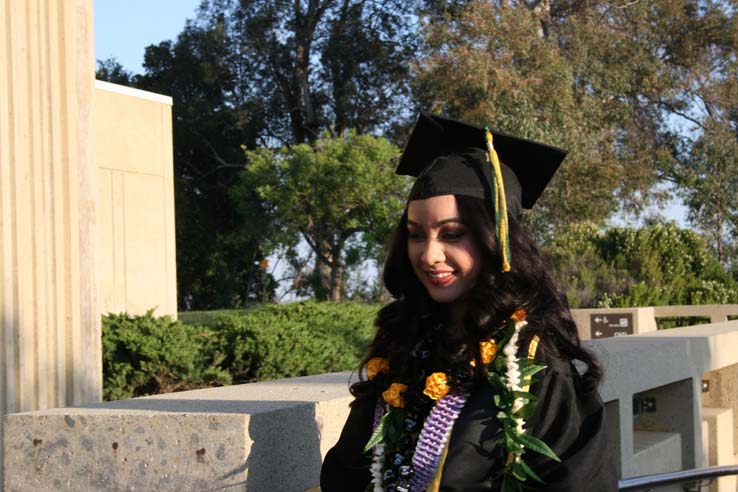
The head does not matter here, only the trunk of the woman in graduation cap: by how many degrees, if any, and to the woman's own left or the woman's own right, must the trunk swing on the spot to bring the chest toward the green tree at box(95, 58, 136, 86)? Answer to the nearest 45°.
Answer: approximately 135° to the woman's own right

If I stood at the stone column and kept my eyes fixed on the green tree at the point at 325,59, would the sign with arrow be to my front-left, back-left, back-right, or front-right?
front-right

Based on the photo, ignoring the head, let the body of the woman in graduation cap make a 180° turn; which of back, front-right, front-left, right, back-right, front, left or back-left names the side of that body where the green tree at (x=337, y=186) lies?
front-left

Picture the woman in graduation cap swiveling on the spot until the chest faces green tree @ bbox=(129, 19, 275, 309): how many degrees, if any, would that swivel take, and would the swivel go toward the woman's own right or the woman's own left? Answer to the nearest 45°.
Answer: approximately 135° to the woman's own right

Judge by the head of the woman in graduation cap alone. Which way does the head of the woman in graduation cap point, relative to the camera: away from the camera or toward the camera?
toward the camera

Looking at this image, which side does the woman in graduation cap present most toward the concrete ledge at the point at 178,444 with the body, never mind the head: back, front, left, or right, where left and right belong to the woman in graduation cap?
right

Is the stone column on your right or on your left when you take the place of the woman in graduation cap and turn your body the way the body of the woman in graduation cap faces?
on your right

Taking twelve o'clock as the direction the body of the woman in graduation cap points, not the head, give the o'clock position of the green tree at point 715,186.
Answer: The green tree is roughly at 5 o'clock from the woman in graduation cap.

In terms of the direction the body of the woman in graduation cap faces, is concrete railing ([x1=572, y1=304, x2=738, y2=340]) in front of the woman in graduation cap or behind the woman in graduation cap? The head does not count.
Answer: behind

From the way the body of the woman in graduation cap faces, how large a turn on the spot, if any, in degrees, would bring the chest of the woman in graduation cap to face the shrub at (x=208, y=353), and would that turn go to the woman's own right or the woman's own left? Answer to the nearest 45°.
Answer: approximately 135° to the woman's own right

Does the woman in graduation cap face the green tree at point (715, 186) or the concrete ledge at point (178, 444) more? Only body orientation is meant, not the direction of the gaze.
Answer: the concrete ledge

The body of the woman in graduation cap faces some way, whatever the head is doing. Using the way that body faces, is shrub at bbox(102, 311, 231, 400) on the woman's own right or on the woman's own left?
on the woman's own right

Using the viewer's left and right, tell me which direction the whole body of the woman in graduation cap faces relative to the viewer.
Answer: facing the viewer and to the left of the viewer
